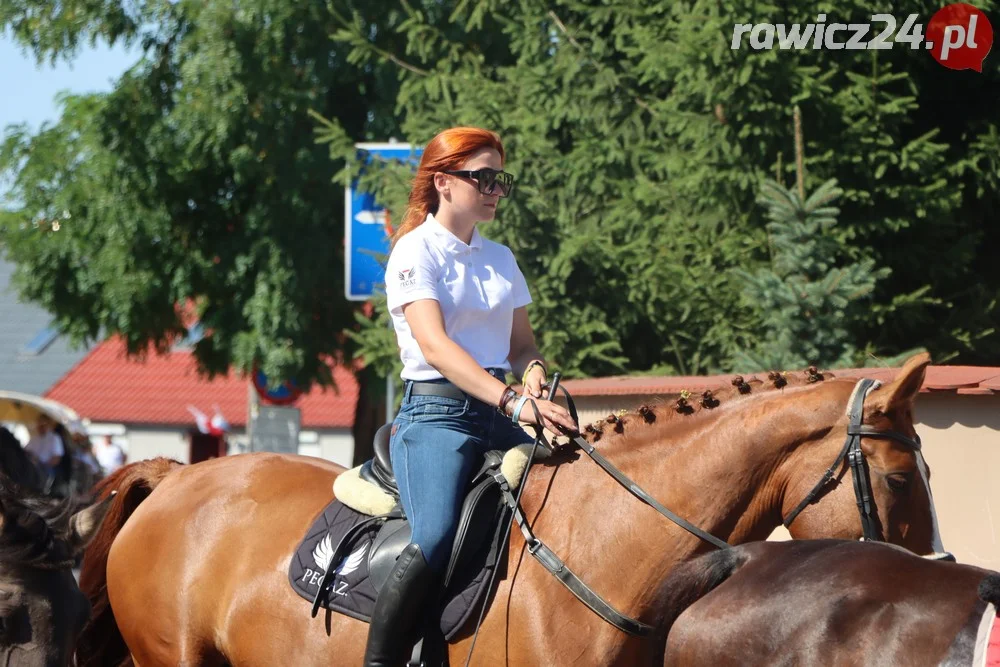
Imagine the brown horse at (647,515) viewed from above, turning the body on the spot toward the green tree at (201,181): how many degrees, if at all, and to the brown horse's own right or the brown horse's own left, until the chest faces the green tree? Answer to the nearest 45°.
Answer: approximately 90° to the brown horse's own left

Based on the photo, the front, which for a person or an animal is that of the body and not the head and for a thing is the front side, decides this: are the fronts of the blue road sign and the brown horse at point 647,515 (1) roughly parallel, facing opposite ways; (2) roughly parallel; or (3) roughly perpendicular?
roughly perpendicular

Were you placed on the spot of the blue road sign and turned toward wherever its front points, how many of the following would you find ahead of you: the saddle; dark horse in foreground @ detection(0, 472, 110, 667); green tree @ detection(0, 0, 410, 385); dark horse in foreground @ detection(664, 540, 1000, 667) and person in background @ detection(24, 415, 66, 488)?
3

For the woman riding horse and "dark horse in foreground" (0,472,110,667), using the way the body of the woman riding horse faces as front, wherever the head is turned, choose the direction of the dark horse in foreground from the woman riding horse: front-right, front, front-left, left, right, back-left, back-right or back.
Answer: back-right

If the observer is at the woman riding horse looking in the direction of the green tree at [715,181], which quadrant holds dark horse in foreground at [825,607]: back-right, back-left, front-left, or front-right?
back-right

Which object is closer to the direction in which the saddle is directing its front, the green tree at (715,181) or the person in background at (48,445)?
the green tree

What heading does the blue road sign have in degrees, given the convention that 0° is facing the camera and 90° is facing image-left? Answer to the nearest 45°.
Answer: approximately 0°

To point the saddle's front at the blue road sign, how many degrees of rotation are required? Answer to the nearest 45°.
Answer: approximately 90° to its left

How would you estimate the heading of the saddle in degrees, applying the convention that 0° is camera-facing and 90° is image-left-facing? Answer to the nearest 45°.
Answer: approximately 270°

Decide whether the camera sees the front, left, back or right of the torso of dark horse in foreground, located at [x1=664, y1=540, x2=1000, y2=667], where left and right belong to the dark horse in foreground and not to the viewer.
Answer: right

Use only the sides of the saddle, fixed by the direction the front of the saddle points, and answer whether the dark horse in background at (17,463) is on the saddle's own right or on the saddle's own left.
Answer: on the saddle's own left

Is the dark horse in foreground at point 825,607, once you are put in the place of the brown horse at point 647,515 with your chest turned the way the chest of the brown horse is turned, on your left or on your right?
on your right

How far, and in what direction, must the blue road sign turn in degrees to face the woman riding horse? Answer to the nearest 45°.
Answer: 0° — it already faces them

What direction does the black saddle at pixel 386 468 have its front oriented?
to the viewer's right

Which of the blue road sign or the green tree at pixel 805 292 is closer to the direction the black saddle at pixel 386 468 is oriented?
the green tree
